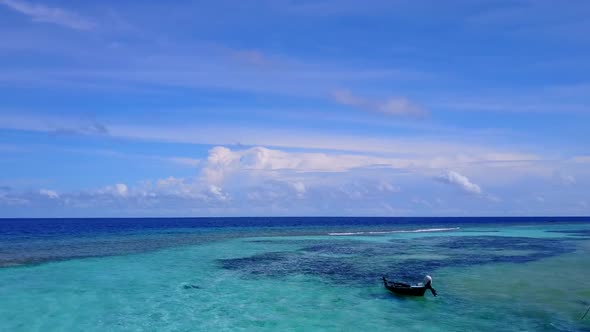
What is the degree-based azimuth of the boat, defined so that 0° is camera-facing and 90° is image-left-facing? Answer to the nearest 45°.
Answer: approximately 90°
